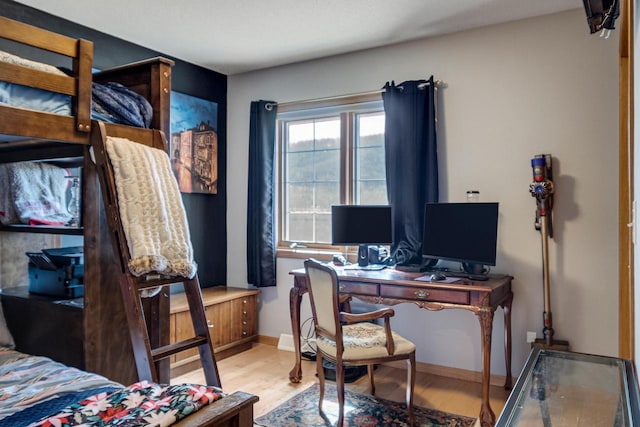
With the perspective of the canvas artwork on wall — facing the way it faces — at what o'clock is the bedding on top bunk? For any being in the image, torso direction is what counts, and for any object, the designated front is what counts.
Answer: The bedding on top bunk is roughly at 2 o'clock from the canvas artwork on wall.

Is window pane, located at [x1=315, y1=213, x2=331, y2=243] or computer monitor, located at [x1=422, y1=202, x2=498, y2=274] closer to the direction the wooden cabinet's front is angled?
the computer monitor

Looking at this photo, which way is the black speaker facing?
toward the camera

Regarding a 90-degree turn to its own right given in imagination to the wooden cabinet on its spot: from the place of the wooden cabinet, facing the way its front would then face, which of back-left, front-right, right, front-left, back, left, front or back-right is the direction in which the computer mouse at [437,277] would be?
left

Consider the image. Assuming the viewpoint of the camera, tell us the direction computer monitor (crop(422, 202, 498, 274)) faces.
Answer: facing the viewer and to the left of the viewer

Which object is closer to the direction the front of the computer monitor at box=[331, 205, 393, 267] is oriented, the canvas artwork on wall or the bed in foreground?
the bed in foreground

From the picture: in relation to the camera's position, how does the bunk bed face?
facing the viewer and to the right of the viewer

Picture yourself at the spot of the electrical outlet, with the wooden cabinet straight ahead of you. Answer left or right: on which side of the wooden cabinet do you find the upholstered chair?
left

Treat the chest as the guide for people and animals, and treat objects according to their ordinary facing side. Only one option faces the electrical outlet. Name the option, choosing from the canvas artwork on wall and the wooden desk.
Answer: the canvas artwork on wall

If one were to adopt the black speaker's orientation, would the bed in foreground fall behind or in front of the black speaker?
in front

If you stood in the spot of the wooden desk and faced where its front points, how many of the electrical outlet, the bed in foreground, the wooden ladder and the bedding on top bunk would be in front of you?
3

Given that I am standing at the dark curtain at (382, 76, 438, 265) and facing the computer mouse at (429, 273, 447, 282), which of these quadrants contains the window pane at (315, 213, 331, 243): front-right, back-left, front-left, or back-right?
back-right

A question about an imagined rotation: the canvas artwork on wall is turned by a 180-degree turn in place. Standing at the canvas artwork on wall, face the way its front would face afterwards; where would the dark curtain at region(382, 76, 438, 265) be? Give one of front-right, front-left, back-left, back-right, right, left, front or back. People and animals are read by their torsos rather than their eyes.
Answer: back

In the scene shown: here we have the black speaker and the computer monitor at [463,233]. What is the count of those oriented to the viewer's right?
0
